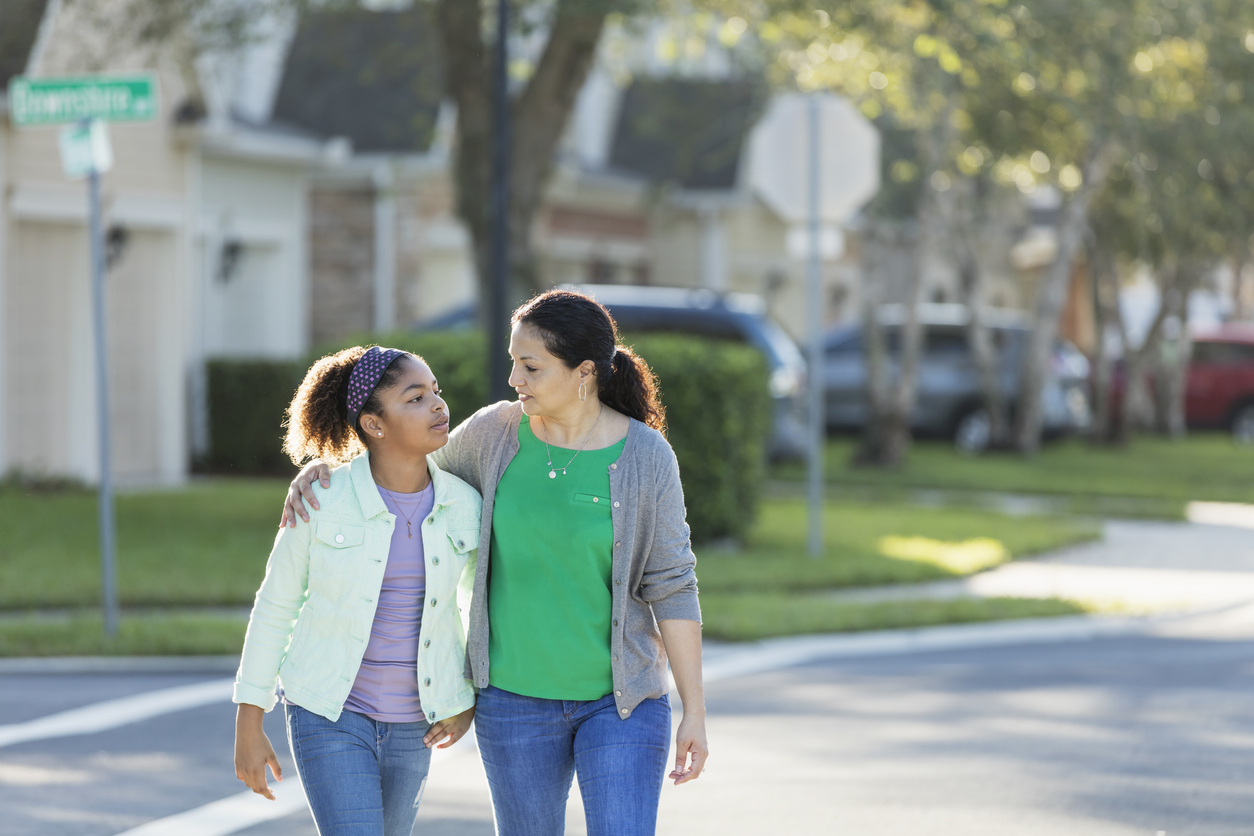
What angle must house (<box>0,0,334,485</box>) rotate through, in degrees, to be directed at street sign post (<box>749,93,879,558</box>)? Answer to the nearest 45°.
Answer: approximately 45° to its left

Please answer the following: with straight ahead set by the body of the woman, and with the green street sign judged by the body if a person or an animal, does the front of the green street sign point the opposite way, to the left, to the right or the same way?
the same way

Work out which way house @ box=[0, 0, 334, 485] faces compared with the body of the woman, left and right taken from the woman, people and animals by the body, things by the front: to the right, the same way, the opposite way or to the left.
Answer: the same way

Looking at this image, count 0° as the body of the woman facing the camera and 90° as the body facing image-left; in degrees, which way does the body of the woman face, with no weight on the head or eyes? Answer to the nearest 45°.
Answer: approximately 0°

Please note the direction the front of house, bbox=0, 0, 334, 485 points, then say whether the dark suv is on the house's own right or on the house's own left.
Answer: on the house's own left

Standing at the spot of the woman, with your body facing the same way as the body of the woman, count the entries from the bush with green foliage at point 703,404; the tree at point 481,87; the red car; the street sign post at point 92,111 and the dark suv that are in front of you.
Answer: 0

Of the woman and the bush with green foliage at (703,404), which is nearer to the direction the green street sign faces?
the woman

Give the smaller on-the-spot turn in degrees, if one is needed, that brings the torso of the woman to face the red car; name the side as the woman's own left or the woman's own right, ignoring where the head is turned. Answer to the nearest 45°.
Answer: approximately 135° to the woman's own left

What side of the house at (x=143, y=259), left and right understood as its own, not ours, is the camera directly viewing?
front

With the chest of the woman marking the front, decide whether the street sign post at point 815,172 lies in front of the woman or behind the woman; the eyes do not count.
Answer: behind

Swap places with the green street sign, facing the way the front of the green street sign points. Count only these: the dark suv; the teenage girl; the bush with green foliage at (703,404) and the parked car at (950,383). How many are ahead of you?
1

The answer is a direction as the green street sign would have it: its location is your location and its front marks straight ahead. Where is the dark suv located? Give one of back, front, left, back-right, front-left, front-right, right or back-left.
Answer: back-left

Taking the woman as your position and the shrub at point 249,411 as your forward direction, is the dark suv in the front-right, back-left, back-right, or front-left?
front-right

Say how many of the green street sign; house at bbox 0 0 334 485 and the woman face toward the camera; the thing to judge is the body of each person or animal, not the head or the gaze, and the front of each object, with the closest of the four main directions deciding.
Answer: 3

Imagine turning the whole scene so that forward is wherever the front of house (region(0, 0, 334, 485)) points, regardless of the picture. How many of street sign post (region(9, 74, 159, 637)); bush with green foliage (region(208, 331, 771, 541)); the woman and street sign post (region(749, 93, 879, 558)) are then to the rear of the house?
0

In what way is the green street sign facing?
toward the camera

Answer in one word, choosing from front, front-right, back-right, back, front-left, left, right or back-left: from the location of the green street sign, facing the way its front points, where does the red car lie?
back-left

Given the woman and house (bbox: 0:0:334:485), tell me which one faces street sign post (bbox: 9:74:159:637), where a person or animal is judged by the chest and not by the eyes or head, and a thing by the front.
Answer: the house
